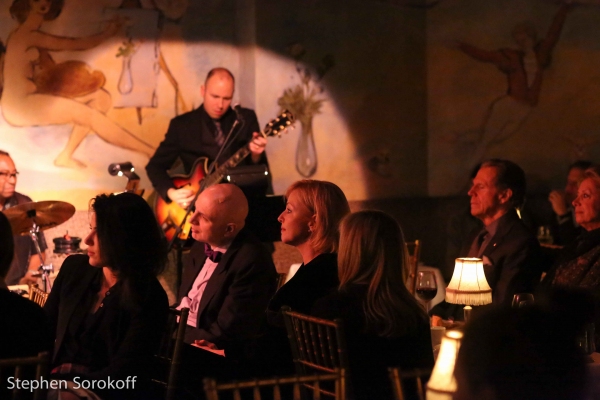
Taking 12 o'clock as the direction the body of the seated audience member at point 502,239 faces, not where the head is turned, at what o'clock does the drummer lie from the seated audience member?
The drummer is roughly at 2 o'clock from the seated audience member.

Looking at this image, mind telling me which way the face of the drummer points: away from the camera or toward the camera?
toward the camera

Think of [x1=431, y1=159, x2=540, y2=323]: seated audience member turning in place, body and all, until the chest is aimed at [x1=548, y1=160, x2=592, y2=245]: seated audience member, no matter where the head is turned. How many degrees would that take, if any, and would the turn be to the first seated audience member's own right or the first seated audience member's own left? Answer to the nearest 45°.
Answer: approximately 135° to the first seated audience member's own right

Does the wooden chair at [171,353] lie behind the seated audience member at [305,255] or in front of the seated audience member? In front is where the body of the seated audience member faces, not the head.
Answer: in front

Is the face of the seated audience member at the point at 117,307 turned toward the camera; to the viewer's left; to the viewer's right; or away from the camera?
to the viewer's left

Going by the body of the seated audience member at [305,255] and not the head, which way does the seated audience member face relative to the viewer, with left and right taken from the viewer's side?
facing to the left of the viewer

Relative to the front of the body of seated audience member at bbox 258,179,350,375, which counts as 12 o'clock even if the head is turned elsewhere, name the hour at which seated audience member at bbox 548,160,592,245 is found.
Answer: seated audience member at bbox 548,160,592,245 is roughly at 4 o'clock from seated audience member at bbox 258,179,350,375.

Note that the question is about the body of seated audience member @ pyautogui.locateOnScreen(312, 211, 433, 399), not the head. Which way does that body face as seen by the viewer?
away from the camera

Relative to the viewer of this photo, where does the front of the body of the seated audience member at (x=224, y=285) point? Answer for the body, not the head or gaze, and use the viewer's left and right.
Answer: facing the viewer and to the left of the viewer

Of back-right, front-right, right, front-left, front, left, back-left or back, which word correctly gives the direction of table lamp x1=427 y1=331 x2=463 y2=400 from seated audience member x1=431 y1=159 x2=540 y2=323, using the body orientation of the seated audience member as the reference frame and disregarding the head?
front-left

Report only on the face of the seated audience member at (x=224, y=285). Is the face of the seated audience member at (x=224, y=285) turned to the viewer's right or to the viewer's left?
to the viewer's left

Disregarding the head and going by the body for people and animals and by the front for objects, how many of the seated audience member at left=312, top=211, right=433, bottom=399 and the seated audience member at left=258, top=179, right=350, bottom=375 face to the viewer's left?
1

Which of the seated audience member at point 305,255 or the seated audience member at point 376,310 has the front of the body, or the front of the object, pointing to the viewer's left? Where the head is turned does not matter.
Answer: the seated audience member at point 305,255
